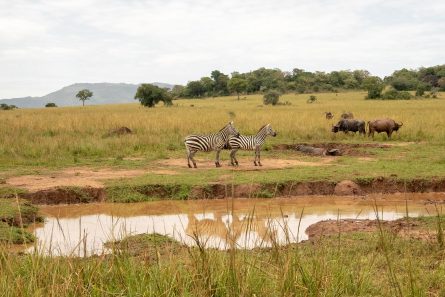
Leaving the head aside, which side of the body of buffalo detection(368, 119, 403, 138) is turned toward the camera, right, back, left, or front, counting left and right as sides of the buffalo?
right

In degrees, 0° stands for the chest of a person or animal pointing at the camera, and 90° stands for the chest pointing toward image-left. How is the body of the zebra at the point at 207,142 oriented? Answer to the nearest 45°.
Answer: approximately 270°

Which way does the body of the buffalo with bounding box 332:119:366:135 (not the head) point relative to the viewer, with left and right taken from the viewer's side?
facing to the left of the viewer

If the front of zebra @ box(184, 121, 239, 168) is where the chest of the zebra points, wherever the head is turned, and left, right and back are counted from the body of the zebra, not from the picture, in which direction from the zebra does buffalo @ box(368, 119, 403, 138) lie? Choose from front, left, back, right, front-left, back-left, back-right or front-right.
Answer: front-left

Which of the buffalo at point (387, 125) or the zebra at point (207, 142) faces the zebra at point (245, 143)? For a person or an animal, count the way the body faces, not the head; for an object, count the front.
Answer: the zebra at point (207, 142)

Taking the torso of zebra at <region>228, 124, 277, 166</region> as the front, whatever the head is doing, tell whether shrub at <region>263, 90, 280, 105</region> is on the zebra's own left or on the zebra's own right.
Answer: on the zebra's own left

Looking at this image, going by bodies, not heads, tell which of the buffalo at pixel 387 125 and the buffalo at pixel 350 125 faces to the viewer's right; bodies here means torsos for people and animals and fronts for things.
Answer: the buffalo at pixel 387 125

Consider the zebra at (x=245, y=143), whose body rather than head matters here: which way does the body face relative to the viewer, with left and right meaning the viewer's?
facing to the right of the viewer

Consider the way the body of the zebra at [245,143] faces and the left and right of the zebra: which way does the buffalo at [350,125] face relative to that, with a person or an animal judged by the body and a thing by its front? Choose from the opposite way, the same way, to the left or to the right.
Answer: the opposite way

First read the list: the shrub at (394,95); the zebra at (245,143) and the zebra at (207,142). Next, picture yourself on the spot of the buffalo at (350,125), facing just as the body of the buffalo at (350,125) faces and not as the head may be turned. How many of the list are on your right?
1

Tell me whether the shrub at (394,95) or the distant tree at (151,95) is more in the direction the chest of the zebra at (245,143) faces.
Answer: the shrub

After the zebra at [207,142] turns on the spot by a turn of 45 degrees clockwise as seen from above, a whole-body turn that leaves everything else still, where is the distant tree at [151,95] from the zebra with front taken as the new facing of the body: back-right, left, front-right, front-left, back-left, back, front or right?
back-left

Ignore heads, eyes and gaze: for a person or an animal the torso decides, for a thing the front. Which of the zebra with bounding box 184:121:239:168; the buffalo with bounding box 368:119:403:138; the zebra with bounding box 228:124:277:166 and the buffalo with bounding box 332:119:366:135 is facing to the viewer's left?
the buffalo with bounding box 332:119:366:135

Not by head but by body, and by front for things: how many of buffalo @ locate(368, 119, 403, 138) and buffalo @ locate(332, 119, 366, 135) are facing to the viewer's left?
1

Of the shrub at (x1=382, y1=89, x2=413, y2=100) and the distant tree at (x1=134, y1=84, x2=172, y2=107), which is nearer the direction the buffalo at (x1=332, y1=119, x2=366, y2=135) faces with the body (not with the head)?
the distant tree
